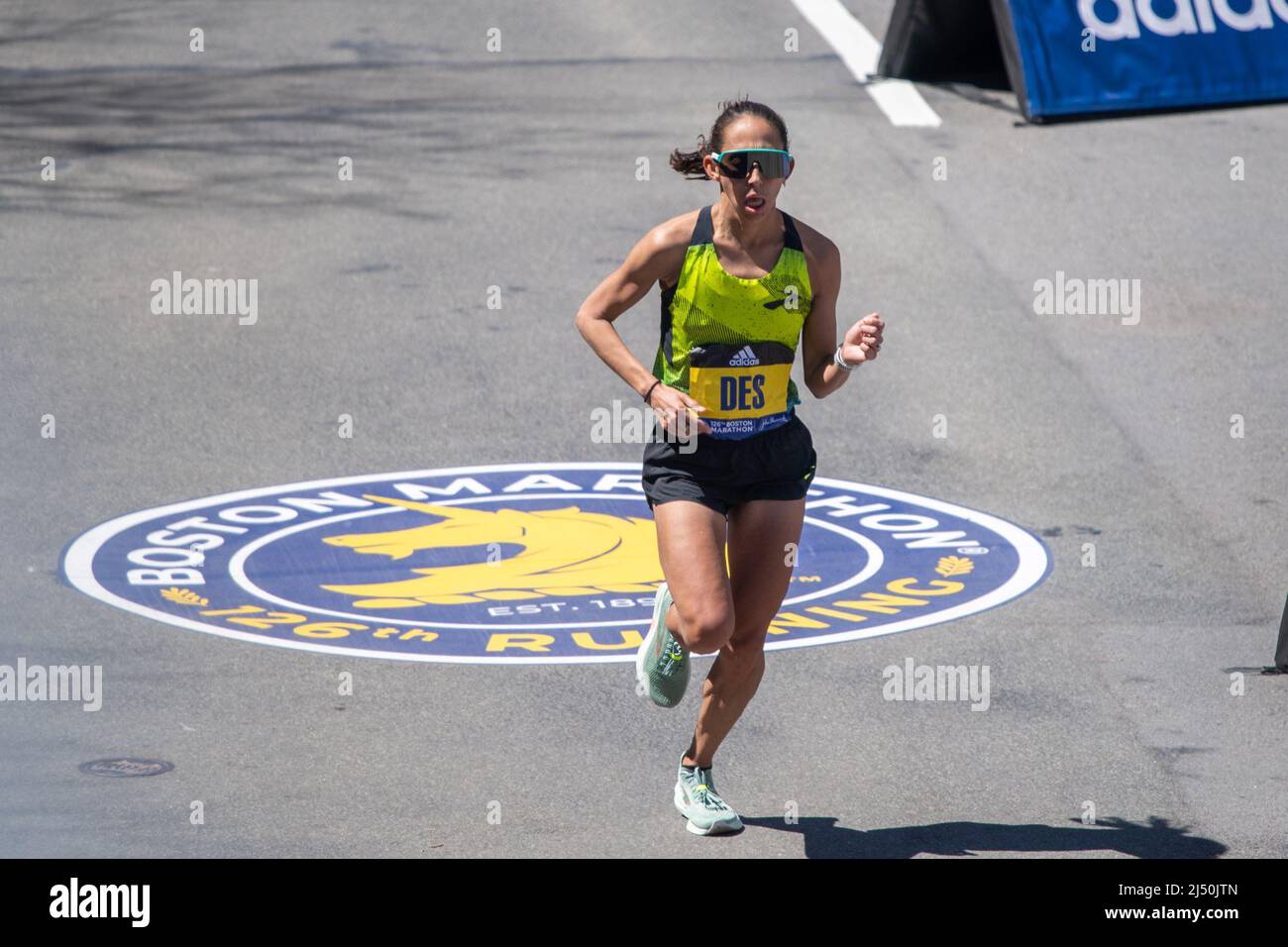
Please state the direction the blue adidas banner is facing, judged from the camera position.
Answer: facing the viewer

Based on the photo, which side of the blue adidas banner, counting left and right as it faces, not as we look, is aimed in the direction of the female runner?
front
